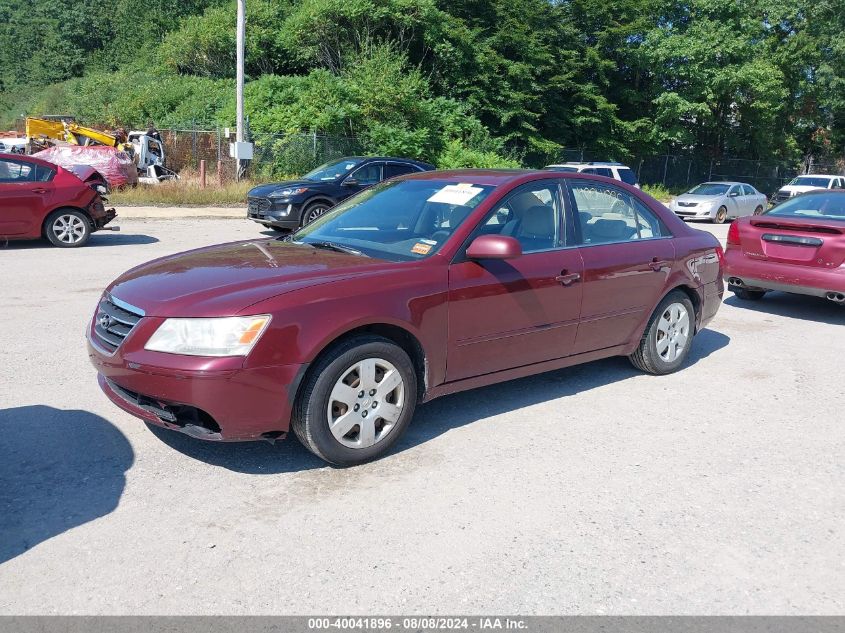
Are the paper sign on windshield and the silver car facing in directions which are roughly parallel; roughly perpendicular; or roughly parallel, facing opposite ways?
roughly parallel

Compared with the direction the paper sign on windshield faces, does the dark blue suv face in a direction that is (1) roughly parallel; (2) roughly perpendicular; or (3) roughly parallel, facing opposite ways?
roughly parallel

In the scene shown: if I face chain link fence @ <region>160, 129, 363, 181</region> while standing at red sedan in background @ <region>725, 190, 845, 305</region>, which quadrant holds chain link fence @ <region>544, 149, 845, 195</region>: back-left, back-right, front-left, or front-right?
front-right

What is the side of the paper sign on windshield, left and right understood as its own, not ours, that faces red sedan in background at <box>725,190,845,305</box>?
back

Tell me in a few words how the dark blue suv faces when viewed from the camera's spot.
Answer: facing the viewer and to the left of the viewer

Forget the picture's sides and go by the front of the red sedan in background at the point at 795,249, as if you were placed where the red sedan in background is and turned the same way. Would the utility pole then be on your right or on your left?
on your left

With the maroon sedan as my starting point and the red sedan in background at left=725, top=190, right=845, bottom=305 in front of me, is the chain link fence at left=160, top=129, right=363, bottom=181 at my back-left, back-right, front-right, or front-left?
front-left

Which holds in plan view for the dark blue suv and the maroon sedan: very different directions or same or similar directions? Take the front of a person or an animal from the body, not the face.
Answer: same or similar directions
